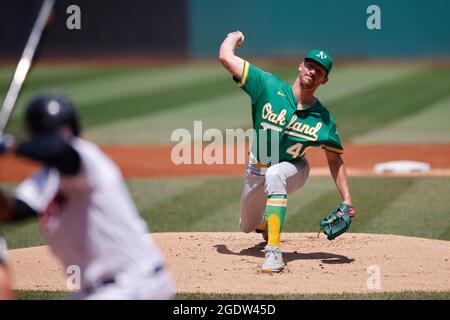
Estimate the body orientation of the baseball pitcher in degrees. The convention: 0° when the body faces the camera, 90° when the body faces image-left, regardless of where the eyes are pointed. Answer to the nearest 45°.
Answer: approximately 0°
